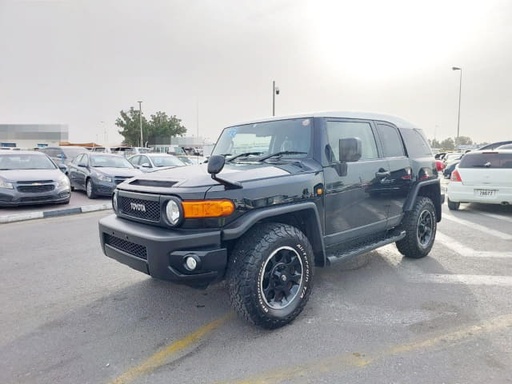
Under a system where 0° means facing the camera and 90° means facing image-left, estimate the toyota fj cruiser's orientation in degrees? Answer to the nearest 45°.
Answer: approximately 45°

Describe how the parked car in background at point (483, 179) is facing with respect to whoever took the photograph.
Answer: facing away from the viewer

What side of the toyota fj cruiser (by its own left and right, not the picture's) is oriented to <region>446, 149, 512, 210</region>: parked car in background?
back

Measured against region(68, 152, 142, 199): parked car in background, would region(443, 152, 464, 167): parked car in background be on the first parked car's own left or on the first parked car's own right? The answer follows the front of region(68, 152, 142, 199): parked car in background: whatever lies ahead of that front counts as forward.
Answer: on the first parked car's own left

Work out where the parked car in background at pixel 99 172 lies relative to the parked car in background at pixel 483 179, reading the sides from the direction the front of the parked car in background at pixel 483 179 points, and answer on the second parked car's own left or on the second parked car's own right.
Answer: on the second parked car's own left

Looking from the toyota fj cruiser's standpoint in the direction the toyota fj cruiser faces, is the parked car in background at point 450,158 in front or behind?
behind

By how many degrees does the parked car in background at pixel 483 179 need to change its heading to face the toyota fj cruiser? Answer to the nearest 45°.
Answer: approximately 180°

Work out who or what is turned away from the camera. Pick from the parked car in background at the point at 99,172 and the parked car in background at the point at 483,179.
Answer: the parked car in background at the point at 483,179

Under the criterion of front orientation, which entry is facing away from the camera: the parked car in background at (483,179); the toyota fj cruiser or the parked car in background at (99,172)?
the parked car in background at (483,179)
